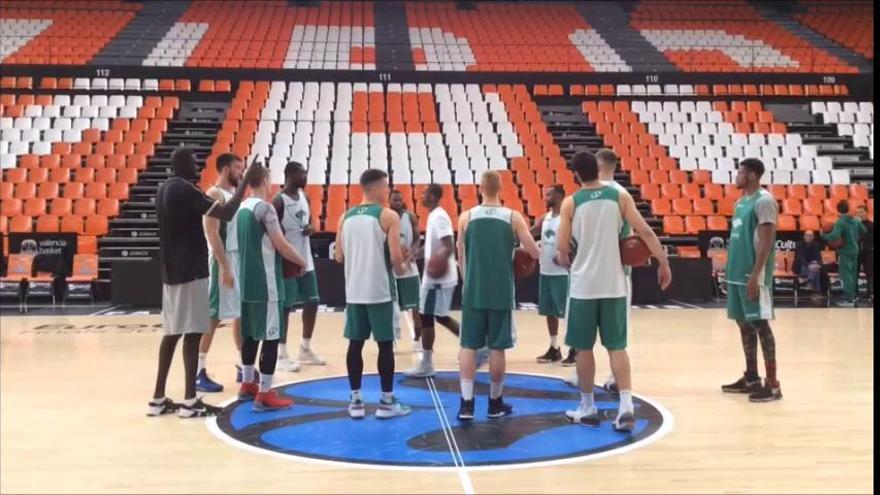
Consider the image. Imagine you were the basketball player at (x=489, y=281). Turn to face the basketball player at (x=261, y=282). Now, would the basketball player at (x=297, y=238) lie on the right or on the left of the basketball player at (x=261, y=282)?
right

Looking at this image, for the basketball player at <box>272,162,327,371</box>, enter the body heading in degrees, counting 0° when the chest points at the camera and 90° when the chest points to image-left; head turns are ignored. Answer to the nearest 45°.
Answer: approximately 315°

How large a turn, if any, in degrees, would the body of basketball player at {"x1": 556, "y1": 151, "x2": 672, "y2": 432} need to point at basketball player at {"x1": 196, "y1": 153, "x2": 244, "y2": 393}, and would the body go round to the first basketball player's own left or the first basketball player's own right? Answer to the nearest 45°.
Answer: approximately 90° to the first basketball player's own left

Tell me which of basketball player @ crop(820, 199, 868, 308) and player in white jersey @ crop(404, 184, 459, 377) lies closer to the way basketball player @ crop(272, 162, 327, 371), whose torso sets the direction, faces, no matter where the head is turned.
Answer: the player in white jersey

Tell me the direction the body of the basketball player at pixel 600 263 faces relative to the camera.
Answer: away from the camera

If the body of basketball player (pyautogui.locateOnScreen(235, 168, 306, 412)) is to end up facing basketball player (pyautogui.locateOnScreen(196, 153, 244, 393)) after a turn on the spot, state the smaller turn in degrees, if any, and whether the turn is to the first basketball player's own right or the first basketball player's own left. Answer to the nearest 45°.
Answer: approximately 90° to the first basketball player's own left

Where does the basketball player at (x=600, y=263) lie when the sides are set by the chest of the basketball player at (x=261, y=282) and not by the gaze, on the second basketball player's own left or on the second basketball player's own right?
on the second basketball player's own right

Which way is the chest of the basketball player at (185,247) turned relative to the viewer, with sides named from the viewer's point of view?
facing away from the viewer and to the right of the viewer

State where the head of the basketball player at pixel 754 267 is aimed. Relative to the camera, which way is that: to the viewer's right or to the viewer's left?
to the viewer's left

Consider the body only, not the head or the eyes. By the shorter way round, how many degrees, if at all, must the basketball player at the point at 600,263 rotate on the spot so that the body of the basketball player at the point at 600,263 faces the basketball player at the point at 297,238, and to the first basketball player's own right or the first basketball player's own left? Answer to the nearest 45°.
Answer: approximately 45° to the first basketball player's own left
